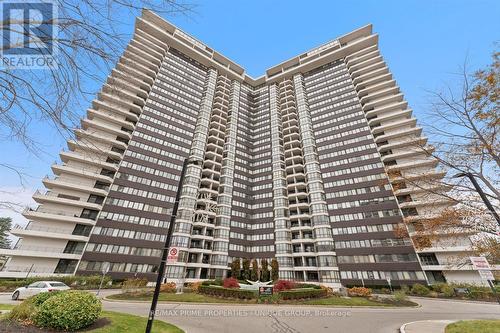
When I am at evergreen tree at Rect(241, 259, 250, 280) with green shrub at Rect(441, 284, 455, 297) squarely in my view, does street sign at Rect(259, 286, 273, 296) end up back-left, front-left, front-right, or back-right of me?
front-right

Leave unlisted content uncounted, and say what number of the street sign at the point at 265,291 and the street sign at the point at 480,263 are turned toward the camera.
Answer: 2

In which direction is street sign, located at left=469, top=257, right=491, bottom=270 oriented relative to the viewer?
toward the camera

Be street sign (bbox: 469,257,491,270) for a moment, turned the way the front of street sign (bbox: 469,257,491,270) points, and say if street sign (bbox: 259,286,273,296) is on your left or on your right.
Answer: on your right

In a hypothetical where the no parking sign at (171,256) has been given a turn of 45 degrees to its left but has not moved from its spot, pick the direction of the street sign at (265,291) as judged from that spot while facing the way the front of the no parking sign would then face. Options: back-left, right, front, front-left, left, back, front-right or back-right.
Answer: left

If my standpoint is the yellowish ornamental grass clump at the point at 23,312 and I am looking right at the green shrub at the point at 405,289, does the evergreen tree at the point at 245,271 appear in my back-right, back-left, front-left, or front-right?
front-left

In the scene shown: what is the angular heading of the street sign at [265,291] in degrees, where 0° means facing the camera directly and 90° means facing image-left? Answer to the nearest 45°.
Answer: approximately 0°

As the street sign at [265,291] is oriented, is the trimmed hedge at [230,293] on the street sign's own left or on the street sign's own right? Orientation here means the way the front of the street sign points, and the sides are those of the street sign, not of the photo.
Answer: on the street sign's own right

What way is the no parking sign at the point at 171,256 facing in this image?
toward the camera

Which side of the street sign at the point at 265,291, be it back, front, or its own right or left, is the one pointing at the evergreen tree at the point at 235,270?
back

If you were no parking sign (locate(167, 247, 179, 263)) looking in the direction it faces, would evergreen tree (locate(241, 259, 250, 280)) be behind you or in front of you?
behind

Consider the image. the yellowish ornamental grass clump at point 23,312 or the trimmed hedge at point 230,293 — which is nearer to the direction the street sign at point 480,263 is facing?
the yellowish ornamental grass clump

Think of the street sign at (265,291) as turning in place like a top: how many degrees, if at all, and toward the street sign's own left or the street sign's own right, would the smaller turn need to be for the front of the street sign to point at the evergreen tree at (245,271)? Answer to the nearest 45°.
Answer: approximately 180°

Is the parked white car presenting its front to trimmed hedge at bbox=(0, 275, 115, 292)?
no
